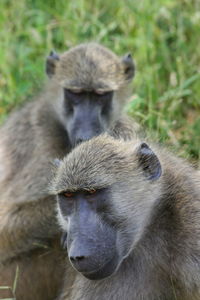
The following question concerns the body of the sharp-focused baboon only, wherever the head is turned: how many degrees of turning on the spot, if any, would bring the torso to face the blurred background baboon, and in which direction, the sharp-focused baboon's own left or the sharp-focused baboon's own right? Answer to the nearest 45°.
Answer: approximately 90° to the sharp-focused baboon's own right

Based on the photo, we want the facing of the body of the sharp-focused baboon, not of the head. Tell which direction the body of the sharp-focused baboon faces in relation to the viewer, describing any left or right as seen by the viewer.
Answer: facing the viewer and to the left of the viewer
